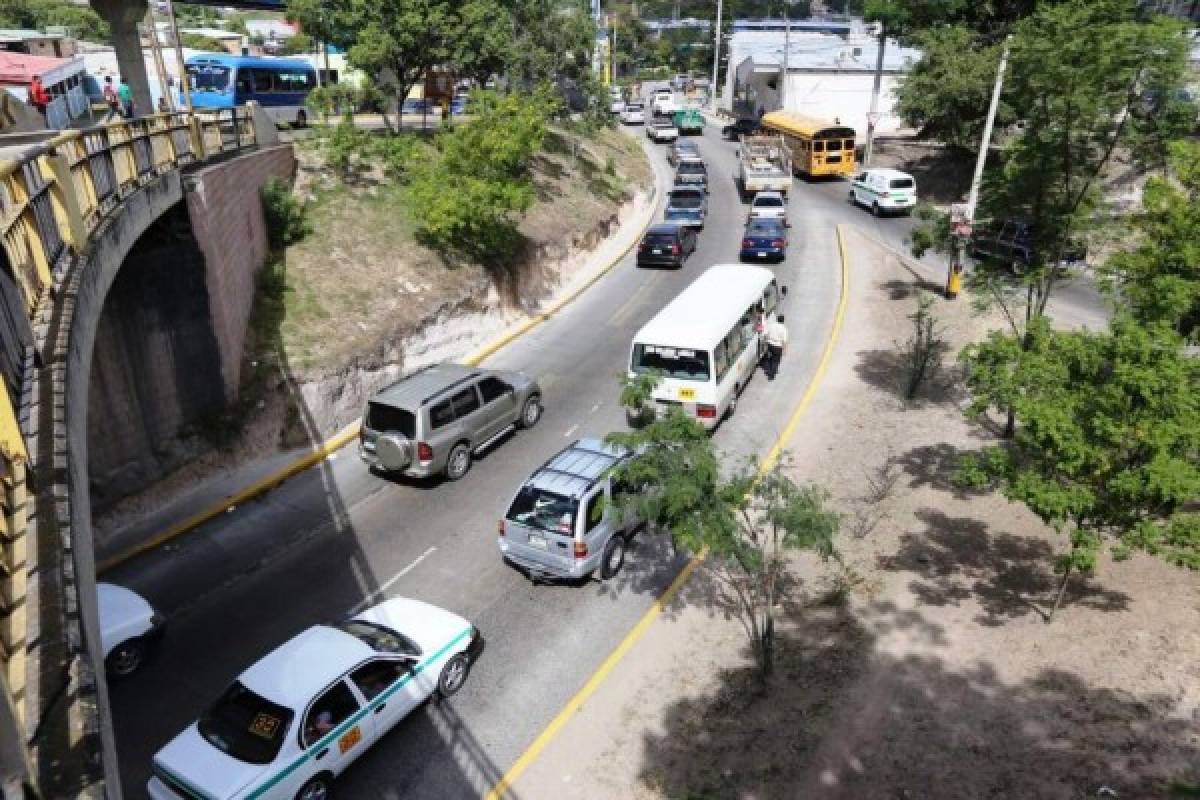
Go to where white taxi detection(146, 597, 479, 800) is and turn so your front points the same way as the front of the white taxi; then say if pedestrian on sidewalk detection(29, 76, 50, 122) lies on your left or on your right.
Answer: on your left

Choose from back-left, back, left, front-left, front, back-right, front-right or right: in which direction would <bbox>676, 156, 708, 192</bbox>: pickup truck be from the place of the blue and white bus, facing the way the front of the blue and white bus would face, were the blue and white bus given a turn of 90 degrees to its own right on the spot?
back-right

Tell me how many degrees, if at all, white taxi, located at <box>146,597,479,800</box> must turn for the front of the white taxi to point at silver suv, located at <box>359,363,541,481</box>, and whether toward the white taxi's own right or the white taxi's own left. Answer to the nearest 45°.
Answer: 0° — it already faces it

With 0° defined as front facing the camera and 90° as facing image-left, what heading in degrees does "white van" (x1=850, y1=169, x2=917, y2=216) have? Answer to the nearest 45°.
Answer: approximately 135°

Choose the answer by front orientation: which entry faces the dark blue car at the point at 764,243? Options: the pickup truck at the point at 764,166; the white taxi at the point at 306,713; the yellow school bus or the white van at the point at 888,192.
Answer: the white taxi

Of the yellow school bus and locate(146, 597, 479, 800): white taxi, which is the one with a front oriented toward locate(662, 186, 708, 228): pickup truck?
the white taxi

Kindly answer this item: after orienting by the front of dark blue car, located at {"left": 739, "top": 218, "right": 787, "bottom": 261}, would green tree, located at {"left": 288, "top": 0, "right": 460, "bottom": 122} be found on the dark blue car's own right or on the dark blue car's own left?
on the dark blue car's own left

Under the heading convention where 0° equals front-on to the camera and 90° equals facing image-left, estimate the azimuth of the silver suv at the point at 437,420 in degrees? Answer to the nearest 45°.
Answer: approximately 225°

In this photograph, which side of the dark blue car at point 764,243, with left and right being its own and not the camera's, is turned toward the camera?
back

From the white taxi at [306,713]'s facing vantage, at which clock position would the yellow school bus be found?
The yellow school bus is roughly at 12 o'clock from the white taxi.

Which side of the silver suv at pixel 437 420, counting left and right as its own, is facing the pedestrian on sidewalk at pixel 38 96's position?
left

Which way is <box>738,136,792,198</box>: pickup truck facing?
away from the camera

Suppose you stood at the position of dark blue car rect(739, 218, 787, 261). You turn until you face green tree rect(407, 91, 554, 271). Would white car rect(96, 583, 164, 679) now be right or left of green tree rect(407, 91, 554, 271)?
left

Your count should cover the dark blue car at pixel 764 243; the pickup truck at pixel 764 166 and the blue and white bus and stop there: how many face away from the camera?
2
